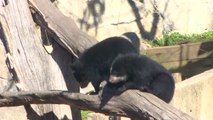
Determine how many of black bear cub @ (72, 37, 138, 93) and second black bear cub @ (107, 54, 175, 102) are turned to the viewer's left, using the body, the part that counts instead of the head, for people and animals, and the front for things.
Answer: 2

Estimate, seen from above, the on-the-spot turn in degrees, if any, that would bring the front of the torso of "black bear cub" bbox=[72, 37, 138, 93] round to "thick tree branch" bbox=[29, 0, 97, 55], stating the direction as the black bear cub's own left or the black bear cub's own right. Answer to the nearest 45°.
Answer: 0° — it already faces it

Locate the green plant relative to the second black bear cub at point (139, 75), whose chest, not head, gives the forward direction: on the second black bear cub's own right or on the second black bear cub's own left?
on the second black bear cub's own right

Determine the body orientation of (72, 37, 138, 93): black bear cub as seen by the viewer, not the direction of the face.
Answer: to the viewer's left

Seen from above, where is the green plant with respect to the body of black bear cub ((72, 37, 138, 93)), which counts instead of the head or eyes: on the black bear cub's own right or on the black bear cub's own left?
on the black bear cub's own right

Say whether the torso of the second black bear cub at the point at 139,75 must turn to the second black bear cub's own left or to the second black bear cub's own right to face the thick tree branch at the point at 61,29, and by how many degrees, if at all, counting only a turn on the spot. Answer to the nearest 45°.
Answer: approximately 45° to the second black bear cub's own right

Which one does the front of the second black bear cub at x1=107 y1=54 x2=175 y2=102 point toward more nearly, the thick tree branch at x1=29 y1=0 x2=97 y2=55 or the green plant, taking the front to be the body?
the thick tree branch

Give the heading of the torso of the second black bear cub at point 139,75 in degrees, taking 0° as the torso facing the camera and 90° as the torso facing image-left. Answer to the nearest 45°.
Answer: approximately 90°
